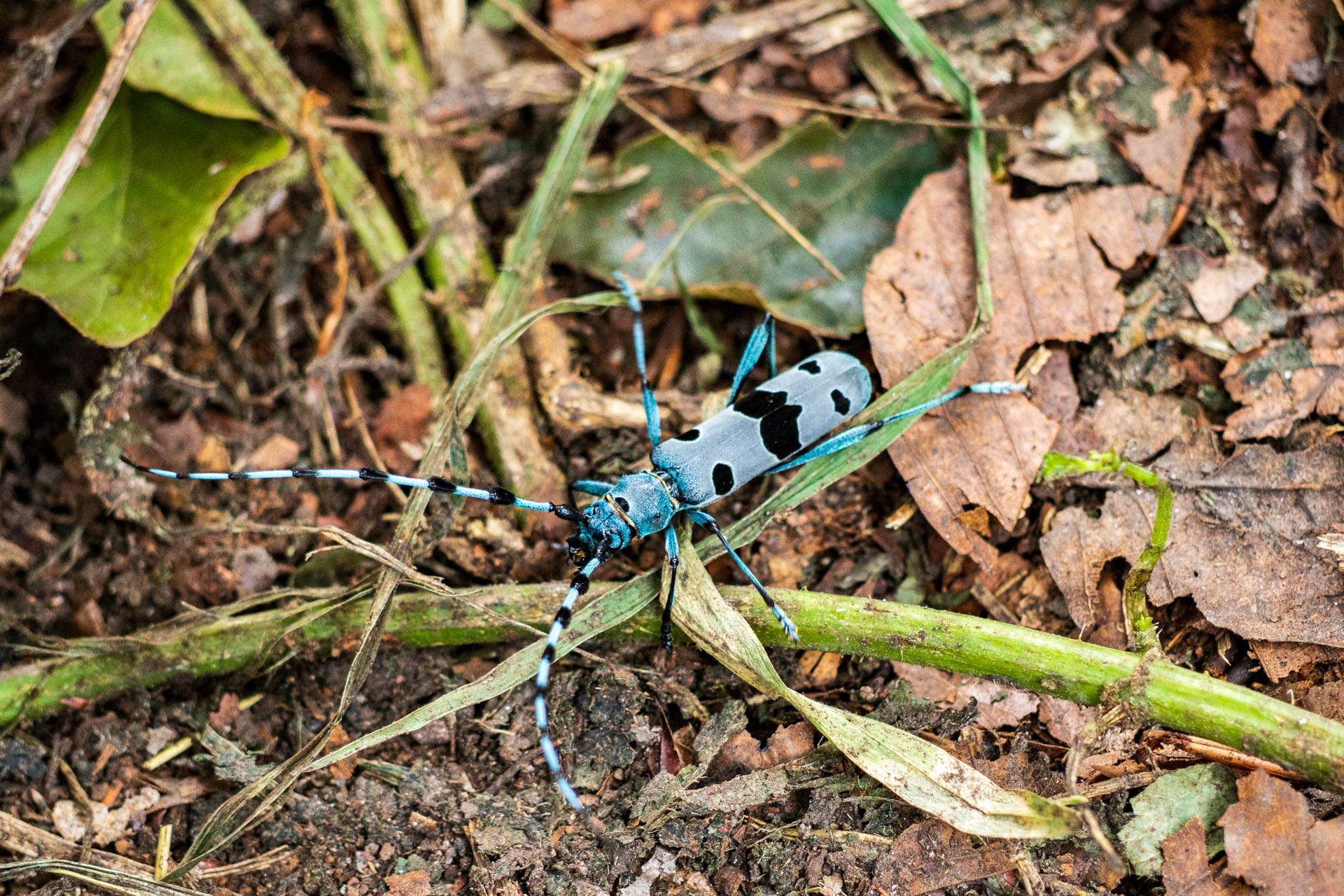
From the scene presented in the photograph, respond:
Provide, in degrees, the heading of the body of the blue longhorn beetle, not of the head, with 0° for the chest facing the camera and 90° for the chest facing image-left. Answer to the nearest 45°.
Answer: approximately 45°

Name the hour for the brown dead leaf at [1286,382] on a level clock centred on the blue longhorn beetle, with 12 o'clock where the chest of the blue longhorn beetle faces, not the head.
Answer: The brown dead leaf is roughly at 8 o'clock from the blue longhorn beetle.

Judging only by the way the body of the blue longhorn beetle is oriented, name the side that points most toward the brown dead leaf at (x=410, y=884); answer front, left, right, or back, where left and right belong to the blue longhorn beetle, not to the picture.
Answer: front

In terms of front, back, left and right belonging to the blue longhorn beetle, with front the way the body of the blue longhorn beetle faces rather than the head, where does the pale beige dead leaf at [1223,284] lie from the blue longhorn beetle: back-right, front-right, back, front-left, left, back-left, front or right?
back-left

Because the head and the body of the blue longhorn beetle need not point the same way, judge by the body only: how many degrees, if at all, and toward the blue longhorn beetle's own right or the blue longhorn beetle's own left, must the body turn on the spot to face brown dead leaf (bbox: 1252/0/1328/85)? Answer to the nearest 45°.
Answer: approximately 135° to the blue longhorn beetle's own left

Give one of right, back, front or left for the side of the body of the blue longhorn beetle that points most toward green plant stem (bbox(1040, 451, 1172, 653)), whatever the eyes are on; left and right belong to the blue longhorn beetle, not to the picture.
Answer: left

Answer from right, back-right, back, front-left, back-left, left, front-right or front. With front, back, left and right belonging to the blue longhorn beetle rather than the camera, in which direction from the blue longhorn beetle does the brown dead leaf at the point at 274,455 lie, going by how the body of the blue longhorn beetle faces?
right

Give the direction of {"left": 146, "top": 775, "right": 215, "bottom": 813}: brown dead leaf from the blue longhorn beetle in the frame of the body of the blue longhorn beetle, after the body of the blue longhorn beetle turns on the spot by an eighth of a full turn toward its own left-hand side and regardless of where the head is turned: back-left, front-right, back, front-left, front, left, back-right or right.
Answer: right

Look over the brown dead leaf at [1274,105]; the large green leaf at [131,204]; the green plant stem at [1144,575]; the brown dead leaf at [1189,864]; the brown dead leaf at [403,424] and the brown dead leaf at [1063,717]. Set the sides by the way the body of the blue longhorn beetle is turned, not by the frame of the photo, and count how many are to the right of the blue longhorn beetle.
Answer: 2

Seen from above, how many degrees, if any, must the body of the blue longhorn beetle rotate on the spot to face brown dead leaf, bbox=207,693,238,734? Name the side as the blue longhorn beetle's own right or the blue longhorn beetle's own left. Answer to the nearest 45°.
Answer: approximately 45° to the blue longhorn beetle's own right
